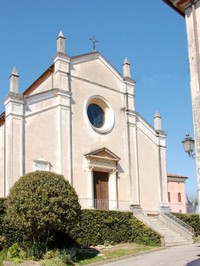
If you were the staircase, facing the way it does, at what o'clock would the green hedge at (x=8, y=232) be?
The green hedge is roughly at 3 o'clock from the staircase.

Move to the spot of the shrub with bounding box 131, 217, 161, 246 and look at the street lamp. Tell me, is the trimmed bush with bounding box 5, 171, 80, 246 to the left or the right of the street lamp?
right

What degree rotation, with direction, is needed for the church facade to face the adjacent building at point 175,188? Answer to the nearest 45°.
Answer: approximately 90° to its left

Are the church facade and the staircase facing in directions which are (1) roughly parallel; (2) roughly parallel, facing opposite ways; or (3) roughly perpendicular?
roughly parallel

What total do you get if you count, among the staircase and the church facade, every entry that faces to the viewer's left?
0

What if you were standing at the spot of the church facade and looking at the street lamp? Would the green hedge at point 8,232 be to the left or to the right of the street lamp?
right

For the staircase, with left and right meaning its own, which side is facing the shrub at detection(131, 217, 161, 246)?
right

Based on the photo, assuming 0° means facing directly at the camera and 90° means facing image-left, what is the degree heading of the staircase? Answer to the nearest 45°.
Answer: approximately 315°

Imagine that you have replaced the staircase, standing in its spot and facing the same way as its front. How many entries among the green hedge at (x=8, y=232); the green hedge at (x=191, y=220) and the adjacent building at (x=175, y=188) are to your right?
1

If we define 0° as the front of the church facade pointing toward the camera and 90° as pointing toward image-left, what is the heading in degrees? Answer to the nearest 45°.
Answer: approximately 315°
